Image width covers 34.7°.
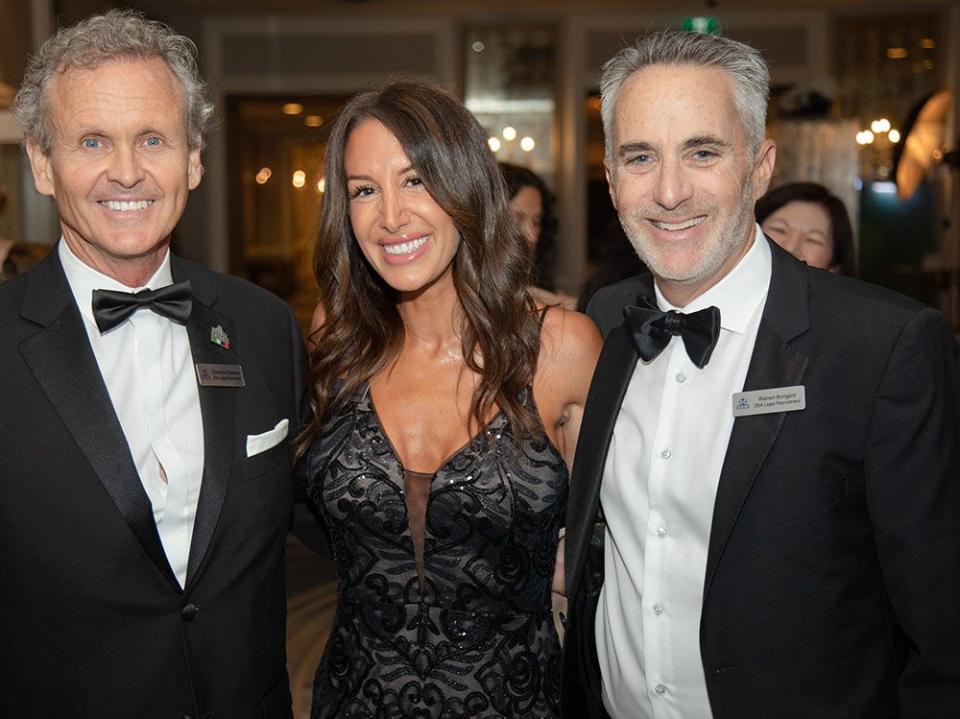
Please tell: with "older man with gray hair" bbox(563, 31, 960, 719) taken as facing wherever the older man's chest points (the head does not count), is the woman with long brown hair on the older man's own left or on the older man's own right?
on the older man's own right

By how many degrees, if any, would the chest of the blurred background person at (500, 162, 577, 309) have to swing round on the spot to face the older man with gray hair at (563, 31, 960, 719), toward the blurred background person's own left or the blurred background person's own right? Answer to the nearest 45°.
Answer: approximately 45° to the blurred background person's own left

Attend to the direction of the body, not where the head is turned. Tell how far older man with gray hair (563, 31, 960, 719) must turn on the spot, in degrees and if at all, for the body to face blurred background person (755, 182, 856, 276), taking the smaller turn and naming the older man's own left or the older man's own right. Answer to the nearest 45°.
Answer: approximately 135° to the older man's own right

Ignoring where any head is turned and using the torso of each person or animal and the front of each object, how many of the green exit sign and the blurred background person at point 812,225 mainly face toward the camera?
2

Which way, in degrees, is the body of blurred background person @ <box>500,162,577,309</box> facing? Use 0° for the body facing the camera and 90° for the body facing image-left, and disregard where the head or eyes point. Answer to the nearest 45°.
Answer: approximately 45°

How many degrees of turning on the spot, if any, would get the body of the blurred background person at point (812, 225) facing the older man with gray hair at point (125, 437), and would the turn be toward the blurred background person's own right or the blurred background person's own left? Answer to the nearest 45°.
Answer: approximately 45° to the blurred background person's own right

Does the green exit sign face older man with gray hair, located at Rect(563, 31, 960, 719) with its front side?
yes

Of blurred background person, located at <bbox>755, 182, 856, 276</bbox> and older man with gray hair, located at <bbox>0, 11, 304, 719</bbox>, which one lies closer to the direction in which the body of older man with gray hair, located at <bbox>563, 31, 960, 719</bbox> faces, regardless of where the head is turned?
the older man with gray hair
